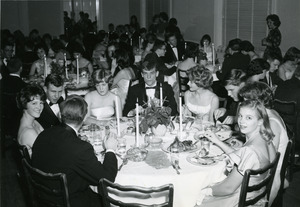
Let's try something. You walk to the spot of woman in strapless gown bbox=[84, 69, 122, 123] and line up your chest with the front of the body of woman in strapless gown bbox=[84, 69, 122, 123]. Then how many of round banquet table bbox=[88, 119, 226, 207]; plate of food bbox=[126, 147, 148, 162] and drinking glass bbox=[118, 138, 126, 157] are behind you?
0

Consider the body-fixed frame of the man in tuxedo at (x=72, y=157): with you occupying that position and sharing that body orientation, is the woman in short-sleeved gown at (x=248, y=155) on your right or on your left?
on your right

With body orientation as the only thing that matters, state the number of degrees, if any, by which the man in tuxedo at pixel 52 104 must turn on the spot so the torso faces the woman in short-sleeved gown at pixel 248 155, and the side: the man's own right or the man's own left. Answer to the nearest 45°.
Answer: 0° — they already face them

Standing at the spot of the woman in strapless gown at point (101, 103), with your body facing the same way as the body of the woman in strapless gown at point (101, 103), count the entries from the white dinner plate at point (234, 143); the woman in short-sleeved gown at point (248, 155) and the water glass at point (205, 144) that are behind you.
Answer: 0

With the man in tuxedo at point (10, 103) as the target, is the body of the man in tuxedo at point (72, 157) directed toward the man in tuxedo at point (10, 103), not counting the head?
no

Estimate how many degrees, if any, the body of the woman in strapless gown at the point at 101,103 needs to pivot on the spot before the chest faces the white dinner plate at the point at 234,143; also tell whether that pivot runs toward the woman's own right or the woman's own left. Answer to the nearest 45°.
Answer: approximately 45° to the woman's own left

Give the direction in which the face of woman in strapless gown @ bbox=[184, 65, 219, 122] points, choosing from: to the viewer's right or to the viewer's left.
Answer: to the viewer's left

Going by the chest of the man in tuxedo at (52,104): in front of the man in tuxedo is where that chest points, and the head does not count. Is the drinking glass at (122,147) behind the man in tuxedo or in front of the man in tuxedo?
in front

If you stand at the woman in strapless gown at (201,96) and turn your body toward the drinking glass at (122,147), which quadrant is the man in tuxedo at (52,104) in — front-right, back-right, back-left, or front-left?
front-right

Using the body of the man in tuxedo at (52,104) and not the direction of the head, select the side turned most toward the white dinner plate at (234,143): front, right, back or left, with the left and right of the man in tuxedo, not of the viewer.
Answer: front

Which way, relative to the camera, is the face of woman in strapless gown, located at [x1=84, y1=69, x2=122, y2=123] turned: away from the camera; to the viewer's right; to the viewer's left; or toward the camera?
toward the camera

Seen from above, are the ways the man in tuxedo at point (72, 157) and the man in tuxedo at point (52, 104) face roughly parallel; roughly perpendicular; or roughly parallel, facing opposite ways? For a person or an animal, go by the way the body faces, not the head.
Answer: roughly perpendicular

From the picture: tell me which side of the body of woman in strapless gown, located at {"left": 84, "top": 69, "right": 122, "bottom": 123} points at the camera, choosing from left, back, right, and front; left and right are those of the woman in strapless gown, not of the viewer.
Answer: front

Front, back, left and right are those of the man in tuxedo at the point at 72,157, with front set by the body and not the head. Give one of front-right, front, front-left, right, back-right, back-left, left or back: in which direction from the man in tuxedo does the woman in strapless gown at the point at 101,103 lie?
front-left

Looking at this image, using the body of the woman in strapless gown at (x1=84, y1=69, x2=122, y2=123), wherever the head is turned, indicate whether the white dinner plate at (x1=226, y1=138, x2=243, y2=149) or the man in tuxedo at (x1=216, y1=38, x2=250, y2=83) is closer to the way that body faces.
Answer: the white dinner plate

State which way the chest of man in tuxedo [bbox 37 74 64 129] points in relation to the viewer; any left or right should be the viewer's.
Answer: facing the viewer and to the right of the viewer

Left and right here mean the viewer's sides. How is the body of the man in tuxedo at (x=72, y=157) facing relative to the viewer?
facing away from the viewer and to the right of the viewer

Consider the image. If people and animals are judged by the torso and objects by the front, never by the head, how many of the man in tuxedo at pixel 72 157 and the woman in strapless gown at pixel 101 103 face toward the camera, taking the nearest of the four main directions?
1

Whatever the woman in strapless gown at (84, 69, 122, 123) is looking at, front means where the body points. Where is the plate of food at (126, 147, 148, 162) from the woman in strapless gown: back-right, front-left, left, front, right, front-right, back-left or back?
front

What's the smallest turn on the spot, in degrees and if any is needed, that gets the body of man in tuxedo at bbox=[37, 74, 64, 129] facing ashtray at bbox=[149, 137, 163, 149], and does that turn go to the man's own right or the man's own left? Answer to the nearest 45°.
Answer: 0° — they already face it
